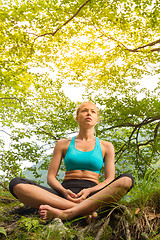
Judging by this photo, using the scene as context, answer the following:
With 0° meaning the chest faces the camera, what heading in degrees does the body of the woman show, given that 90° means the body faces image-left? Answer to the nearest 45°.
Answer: approximately 0°
